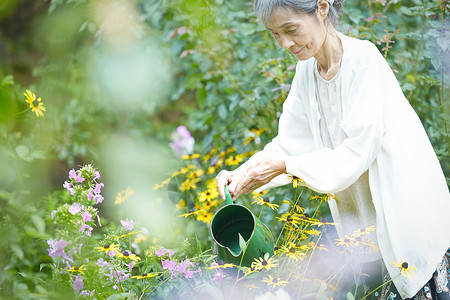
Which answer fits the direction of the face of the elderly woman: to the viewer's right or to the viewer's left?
to the viewer's left

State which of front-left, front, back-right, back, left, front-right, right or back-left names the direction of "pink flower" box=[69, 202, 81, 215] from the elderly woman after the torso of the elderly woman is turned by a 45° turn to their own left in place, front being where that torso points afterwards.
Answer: front-right

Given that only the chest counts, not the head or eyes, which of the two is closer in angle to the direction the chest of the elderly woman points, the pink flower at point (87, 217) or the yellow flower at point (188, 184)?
the pink flower

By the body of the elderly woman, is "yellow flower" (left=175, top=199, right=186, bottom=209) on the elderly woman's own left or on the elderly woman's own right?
on the elderly woman's own right

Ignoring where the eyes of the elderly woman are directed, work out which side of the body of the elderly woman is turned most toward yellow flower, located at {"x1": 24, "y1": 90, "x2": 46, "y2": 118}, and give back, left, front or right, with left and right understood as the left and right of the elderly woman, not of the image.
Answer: front

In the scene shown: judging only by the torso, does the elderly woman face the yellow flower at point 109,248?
yes

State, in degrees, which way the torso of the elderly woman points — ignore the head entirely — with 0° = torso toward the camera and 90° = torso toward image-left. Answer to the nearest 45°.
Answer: approximately 45°

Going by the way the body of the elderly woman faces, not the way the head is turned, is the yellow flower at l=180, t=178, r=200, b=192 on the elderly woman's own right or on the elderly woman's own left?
on the elderly woman's own right

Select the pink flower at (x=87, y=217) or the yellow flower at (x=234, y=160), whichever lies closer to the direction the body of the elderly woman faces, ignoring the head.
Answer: the pink flower

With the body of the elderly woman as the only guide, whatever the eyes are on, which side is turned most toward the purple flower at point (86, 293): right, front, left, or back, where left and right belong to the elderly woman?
front
